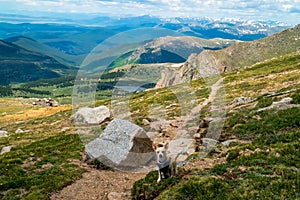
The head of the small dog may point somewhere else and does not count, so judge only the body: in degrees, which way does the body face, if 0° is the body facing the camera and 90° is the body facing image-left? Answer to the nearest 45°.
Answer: approximately 45°

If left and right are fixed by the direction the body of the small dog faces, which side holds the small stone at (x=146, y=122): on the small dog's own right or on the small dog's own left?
on the small dog's own right

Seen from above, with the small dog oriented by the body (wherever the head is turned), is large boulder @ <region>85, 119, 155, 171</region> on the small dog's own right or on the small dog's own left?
on the small dog's own right

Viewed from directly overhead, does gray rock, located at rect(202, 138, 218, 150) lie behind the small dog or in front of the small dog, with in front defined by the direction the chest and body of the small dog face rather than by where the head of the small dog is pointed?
behind

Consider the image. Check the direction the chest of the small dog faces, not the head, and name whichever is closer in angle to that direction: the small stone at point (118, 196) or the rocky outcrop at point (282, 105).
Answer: the small stone

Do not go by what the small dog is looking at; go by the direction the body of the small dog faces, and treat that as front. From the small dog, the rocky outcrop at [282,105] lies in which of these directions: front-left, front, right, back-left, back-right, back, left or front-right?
back

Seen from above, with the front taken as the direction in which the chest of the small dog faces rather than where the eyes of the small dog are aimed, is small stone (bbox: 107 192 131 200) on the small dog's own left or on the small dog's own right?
on the small dog's own right

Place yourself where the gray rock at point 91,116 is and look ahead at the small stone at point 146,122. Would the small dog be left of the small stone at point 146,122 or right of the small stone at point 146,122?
right

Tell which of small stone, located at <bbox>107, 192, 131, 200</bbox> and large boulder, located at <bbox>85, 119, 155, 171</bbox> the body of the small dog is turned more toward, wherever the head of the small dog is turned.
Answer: the small stone
